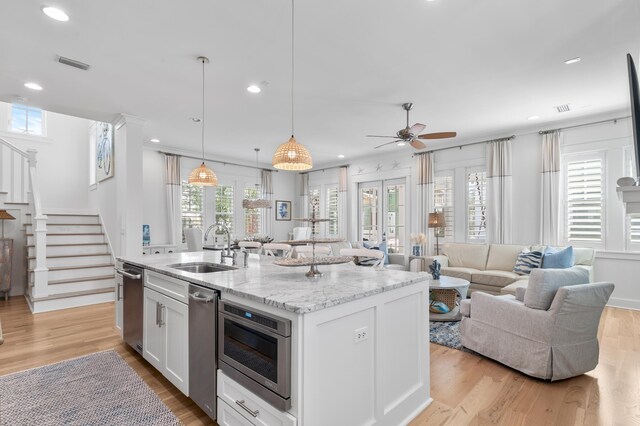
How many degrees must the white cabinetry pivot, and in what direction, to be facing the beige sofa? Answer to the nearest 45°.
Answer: approximately 135° to its left

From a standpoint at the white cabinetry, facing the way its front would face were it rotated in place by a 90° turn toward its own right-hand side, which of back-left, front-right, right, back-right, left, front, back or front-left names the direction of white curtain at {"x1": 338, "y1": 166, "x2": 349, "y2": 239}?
right

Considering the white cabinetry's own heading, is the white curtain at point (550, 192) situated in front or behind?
behind

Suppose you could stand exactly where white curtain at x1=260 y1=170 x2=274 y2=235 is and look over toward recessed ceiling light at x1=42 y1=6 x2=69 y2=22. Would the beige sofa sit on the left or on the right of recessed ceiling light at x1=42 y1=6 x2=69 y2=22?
left

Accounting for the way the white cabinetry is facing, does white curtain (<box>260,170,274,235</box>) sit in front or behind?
behind

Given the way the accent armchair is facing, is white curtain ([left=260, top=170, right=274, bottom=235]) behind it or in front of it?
in front

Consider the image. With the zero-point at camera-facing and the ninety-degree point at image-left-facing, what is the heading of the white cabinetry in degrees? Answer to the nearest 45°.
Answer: approximately 45°

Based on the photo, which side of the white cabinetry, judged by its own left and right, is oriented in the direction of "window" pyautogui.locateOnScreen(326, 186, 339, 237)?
back

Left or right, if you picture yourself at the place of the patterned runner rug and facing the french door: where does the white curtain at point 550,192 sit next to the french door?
right
